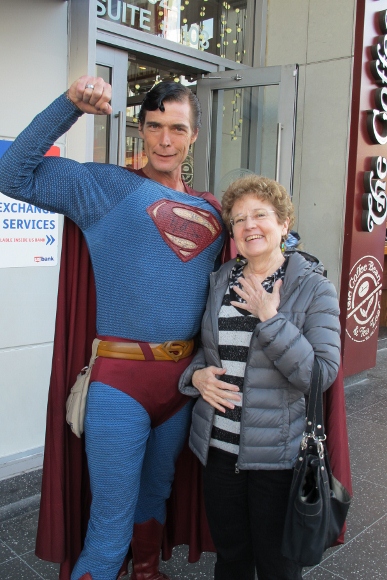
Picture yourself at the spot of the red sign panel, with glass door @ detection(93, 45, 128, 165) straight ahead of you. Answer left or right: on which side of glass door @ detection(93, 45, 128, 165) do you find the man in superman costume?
left

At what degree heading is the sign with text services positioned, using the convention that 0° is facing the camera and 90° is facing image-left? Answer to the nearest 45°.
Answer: approximately 0°

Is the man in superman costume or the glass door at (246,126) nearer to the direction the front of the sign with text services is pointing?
the man in superman costume

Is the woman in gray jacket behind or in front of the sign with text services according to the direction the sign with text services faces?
in front

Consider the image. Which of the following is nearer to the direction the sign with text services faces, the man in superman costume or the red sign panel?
the man in superman costume

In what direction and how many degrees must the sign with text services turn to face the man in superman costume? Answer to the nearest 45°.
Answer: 0° — it already faces them

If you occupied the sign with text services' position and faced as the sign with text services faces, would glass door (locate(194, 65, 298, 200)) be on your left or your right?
on your left

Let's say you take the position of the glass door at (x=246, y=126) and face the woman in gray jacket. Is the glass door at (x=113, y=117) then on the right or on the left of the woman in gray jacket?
right
